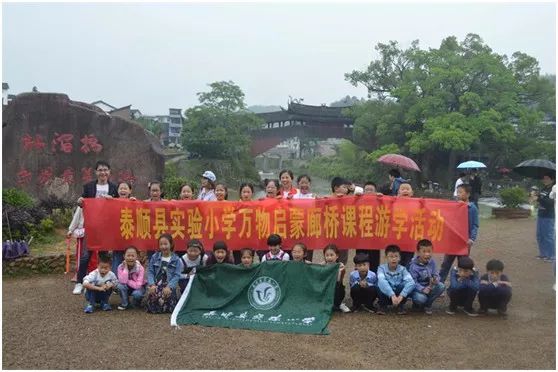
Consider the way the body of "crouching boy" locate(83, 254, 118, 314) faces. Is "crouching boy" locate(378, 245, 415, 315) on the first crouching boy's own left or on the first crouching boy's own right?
on the first crouching boy's own left

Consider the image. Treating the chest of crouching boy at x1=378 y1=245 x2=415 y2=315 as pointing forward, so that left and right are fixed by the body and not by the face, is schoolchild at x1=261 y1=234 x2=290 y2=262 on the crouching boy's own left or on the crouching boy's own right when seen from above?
on the crouching boy's own right

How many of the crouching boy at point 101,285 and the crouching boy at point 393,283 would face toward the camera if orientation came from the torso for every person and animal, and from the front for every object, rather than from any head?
2

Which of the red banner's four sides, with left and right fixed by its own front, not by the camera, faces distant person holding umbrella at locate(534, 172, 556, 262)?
left

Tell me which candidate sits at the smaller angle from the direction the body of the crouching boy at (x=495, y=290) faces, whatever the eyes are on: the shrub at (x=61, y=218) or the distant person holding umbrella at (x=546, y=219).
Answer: the shrub
